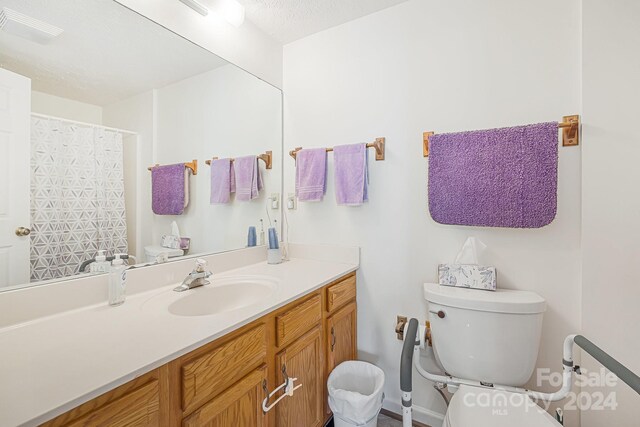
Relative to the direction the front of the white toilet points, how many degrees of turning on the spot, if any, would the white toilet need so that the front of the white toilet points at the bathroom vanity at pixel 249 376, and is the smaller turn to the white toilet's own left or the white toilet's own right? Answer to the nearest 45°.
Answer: approximately 45° to the white toilet's own right

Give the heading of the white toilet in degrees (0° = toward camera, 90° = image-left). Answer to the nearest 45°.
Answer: approximately 0°

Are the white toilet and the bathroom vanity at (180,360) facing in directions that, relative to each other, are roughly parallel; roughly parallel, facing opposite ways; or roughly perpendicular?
roughly perpendicular

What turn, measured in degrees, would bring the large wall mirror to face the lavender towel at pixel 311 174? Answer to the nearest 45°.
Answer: approximately 45° to its left

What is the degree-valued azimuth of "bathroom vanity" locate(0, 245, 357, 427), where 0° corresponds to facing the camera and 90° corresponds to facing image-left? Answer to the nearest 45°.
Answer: approximately 315°

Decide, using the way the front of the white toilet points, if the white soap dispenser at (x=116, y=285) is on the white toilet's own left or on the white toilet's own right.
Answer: on the white toilet's own right
